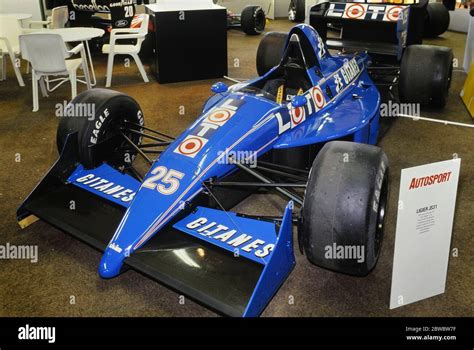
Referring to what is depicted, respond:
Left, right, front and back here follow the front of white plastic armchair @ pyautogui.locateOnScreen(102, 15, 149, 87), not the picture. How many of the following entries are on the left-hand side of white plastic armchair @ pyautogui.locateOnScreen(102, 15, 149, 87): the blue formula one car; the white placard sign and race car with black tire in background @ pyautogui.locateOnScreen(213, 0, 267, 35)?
2

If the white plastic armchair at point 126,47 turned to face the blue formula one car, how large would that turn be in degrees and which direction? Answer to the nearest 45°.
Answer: approximately 90° to its left

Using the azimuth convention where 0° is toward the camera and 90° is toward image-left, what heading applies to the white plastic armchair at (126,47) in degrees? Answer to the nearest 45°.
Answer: approximately 90°

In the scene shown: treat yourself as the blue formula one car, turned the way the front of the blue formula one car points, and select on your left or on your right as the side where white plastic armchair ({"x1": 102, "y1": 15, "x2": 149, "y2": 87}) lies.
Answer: on your right

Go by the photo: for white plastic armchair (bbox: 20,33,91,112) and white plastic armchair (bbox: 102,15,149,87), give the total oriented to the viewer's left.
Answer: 1

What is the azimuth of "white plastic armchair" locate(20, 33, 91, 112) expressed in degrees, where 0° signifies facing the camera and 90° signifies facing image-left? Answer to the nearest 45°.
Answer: approximately 225°

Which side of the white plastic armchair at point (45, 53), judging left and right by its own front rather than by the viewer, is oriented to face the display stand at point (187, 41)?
right

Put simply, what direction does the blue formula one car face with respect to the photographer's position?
facing the viewer and to the left of the viewer

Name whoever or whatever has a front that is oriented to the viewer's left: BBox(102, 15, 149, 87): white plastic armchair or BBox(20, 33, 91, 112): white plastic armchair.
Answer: BBox(102, 15, 149, 87): white plastic armchair

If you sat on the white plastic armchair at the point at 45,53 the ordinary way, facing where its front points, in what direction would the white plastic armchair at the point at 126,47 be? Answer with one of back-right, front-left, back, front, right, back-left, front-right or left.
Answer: front
